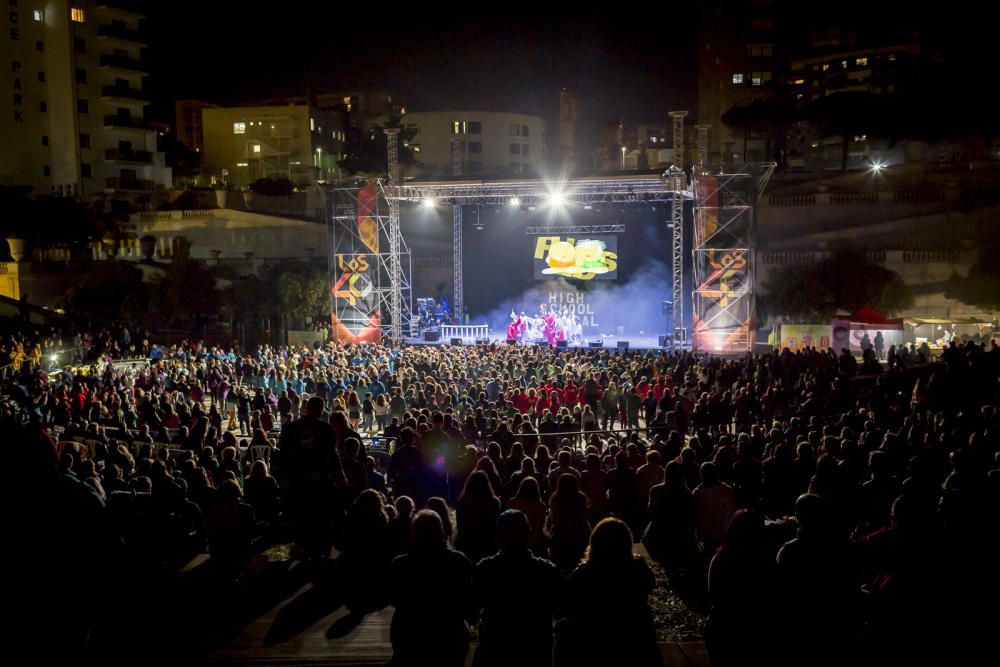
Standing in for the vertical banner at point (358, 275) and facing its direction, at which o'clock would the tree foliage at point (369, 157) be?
The tree foliage is roughly at 6 o'clock from the vertical banner.

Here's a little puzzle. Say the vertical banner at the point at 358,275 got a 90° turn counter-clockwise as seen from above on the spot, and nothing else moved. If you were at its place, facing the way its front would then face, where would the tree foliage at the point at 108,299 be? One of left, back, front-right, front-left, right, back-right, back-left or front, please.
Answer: back-left

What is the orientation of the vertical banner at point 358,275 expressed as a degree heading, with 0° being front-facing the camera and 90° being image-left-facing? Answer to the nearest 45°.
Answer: approximately 0°

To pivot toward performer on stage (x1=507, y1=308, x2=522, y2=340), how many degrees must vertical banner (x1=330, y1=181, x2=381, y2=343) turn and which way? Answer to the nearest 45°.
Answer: approximately 90° to its left

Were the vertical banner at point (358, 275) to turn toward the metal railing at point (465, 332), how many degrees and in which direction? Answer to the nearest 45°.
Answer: approximately 135° to its left

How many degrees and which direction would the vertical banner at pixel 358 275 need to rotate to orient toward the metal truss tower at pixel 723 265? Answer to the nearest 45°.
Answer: approximately 45° to its left

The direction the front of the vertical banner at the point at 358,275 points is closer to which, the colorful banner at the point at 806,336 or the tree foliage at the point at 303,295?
the colorful banner

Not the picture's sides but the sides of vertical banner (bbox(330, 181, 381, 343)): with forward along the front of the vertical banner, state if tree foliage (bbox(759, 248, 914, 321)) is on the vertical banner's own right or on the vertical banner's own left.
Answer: on the vertical banner's own left

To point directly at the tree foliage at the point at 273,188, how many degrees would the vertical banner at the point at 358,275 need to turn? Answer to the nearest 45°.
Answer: approximately 180°

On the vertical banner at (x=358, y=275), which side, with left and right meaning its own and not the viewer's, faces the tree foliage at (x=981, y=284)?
left
